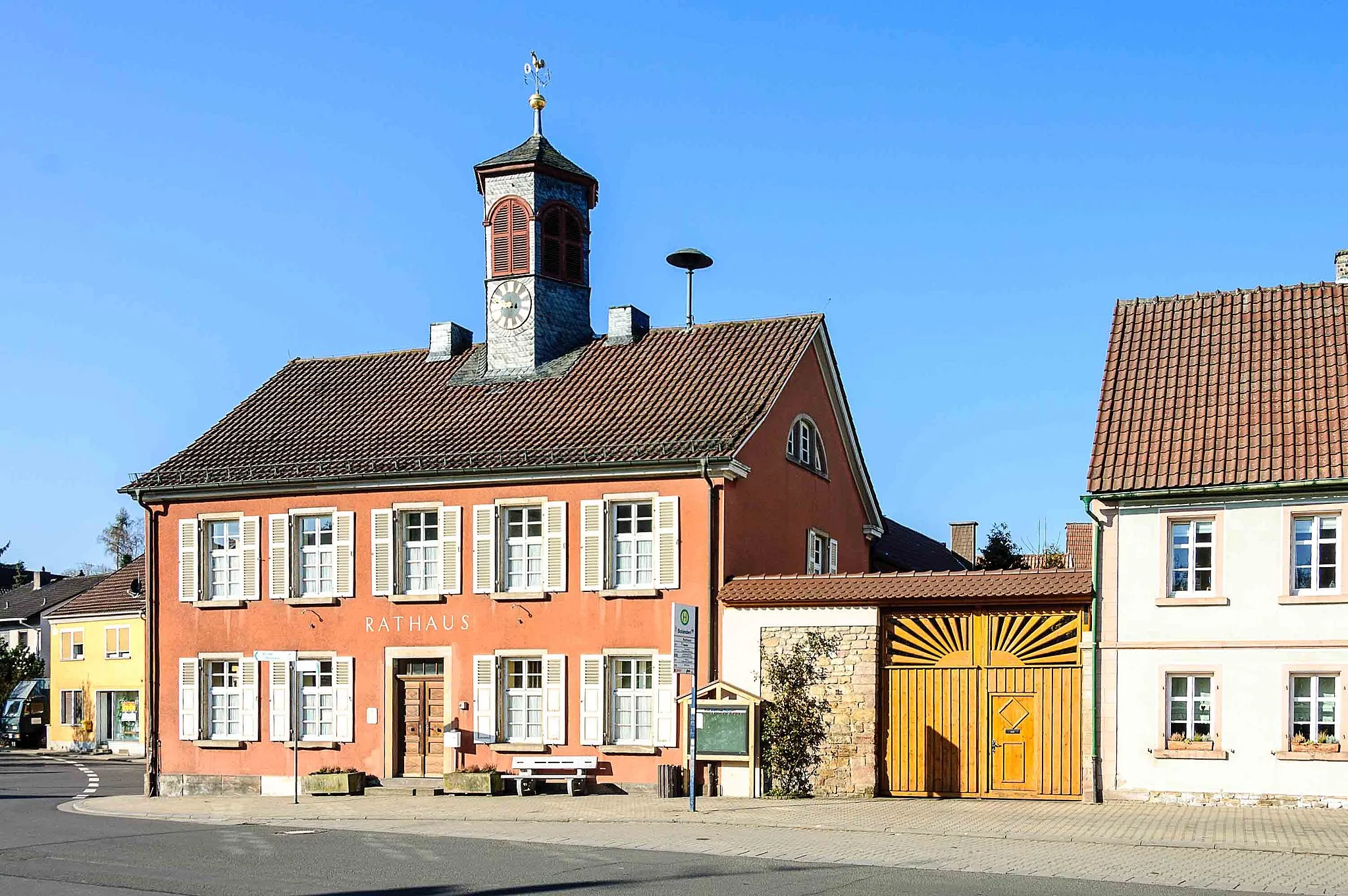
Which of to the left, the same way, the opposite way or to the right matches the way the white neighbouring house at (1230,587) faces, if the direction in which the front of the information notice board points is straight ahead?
the same way

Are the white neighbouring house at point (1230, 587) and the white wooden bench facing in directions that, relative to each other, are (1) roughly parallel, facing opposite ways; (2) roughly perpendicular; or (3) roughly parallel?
roughly parallel

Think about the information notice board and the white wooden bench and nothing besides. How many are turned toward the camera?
2

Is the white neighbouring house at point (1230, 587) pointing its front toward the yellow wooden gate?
no

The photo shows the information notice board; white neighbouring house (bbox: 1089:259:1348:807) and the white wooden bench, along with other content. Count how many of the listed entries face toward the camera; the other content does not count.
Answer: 3

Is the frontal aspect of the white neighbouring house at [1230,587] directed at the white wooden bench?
no

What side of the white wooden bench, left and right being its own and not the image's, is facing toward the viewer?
front

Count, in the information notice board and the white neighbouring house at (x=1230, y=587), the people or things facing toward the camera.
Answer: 2

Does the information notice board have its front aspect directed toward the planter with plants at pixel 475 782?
no

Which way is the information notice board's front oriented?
toward the camera
